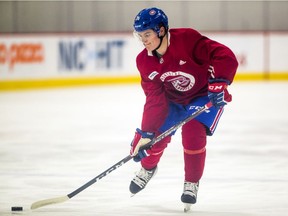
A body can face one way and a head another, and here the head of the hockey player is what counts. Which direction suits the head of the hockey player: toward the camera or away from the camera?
toward the camera

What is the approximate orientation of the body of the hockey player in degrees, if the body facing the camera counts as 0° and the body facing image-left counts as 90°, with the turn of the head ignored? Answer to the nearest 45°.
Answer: approximately 45°
